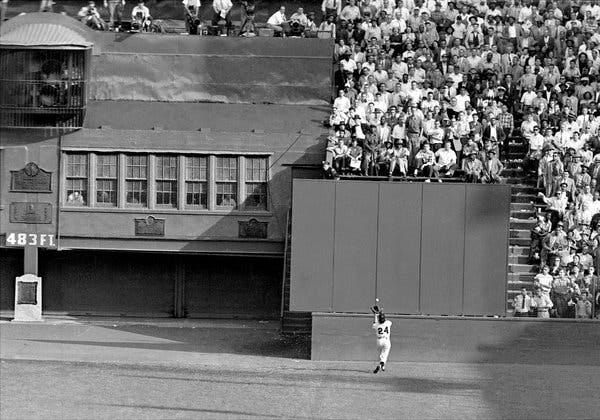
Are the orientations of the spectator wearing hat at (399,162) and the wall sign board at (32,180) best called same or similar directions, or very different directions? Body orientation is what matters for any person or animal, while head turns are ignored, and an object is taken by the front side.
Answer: same or similar directions

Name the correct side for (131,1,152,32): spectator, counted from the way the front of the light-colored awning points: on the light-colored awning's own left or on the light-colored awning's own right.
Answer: on the light-colored awning's own left

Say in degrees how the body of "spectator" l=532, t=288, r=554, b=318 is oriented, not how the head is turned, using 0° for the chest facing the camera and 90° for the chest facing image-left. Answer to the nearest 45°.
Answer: approximately 45°

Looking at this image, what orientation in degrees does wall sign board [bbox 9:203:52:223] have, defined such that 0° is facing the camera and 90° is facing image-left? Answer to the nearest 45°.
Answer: approximately 0°

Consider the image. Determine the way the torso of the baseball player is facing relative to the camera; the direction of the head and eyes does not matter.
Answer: away from the camera

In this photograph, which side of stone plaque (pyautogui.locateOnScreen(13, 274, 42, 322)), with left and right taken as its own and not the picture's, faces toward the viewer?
front

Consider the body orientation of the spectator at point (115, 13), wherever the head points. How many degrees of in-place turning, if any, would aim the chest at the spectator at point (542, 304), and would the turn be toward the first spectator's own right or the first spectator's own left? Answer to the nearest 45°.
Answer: approximately 45° to the first spectator's own left

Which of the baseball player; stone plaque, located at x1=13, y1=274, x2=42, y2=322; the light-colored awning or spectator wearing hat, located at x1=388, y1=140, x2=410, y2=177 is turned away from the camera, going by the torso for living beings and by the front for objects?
the baseball player

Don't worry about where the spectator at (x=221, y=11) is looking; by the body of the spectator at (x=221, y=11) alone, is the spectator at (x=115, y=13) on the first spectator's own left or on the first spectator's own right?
on the first spectator's own right

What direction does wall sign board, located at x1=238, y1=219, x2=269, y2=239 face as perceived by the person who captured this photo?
facing the viewer

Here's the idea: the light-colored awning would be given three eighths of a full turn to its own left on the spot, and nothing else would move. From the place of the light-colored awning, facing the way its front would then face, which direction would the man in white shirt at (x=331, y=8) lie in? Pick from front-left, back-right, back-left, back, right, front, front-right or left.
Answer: front-right

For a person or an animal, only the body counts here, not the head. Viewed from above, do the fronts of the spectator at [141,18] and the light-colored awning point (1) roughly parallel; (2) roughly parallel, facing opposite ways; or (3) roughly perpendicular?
roughly parallel

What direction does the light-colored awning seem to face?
toward the camera

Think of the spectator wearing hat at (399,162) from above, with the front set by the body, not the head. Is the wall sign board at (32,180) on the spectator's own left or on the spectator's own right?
on the spectator's own right

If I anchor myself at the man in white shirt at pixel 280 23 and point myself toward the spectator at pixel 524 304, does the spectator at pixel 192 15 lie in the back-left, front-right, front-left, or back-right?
back-right

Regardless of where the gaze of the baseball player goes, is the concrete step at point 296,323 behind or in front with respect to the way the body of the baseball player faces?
in front

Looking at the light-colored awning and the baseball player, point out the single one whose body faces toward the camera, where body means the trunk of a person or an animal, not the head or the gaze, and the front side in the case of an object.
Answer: the light-colored awning
